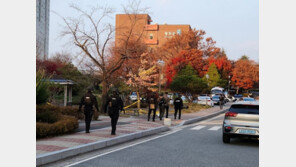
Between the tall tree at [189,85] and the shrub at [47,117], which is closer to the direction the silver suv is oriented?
the tall tree

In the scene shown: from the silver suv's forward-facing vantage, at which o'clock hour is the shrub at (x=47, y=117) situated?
The shrub is roughly at 9 o'clock from the silver suv.

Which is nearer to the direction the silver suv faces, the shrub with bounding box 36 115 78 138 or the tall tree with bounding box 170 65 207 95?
the tall tree

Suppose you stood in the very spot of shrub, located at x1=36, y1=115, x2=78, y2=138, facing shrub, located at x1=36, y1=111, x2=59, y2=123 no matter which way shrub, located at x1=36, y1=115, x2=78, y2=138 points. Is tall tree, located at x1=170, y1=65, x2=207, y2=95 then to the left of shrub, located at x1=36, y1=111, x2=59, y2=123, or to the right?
right

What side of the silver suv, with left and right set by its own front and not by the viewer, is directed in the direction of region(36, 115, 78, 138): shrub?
left

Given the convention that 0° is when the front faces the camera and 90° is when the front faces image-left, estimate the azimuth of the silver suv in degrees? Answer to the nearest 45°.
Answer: approximately 180°
